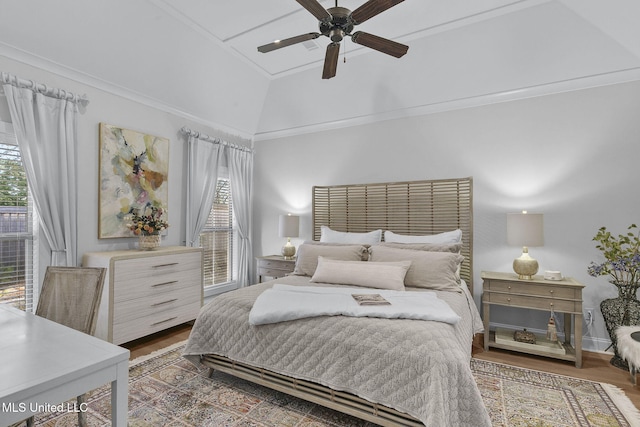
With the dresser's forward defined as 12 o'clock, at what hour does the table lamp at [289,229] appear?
The table lamp is roughly at 10 o'clock from the dresser.

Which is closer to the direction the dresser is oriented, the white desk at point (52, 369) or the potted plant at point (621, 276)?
the potted plant

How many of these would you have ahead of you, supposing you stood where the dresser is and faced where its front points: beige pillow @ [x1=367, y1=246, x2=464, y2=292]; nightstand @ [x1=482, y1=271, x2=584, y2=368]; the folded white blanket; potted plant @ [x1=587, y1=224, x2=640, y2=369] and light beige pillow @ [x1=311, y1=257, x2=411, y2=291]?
5

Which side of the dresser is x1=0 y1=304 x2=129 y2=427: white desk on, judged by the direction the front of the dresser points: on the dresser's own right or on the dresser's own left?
on the dresser's own right

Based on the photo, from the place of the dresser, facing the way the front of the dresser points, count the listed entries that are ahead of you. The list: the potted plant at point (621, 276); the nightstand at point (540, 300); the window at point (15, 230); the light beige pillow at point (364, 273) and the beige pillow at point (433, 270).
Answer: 4

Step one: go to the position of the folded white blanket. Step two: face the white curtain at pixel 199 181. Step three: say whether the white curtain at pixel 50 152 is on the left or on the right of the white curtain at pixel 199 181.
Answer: left

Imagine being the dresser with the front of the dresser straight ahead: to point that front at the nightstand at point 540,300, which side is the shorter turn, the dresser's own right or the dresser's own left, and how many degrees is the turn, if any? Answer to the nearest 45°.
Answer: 0° — it already faces it

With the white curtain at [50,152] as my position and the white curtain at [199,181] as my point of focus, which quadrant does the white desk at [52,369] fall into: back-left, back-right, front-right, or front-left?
back-right

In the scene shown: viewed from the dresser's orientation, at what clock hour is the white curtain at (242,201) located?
The white curtain is roughly at 9 o'clock from the dresser.

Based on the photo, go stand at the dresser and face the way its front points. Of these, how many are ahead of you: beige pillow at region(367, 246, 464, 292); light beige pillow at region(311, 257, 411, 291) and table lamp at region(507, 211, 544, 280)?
3

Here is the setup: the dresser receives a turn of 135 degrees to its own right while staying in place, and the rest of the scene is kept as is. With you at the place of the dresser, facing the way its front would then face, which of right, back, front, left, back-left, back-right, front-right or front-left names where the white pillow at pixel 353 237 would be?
back

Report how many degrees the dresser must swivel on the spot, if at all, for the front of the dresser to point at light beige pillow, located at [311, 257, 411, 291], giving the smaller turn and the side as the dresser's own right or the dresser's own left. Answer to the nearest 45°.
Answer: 0° — it already faces it

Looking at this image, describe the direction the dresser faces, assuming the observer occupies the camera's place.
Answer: facing the viewer and to the right of the viewer

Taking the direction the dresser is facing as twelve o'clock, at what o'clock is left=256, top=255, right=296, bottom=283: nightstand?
The nightstand is roughly at 10 o'clock from the dresser.

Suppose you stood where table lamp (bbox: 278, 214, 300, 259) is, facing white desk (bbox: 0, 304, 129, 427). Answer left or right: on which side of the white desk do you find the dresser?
right

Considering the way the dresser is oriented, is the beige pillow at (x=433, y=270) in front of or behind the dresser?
in front

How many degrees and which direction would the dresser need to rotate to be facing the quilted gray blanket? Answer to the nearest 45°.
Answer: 0° — it already faces it

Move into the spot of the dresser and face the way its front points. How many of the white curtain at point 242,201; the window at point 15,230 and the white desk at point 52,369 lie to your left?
1

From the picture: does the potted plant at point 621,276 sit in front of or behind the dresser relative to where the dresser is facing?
in front
